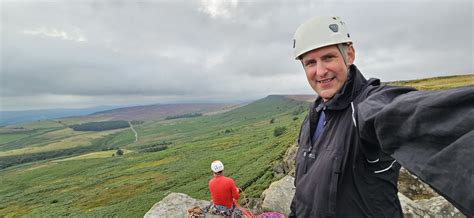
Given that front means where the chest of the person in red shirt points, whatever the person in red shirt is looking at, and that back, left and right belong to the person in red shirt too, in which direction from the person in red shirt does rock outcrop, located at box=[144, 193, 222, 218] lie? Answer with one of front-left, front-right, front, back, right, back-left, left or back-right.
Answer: front-left

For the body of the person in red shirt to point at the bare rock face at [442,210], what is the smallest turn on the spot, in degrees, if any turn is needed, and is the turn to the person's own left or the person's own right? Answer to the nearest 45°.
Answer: approximately 135° to the person's own right

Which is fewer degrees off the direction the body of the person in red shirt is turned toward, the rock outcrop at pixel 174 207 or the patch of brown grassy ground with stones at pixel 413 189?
the rock outcrop

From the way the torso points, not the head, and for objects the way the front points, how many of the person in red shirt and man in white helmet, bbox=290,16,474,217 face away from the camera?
1

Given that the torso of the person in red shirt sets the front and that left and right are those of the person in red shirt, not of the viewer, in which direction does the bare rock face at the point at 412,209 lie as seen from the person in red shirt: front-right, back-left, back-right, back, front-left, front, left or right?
back-right

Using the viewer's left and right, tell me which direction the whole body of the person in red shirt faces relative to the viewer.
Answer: facing away from the viewer

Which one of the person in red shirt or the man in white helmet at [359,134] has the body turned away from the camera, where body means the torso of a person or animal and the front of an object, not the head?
the person in red shirt
